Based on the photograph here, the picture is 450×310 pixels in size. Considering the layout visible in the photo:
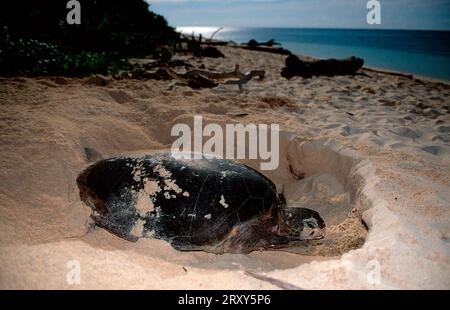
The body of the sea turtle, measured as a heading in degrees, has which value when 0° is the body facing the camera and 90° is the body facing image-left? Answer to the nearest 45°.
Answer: approximately 270°

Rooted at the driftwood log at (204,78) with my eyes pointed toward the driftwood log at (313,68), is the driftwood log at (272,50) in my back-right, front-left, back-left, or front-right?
front-left

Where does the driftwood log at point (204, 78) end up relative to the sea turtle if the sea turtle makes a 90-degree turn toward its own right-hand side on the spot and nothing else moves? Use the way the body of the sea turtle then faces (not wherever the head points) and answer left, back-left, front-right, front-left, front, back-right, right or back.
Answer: back

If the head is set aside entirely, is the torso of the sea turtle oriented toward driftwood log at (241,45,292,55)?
no

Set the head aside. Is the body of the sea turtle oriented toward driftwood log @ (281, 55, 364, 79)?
no
